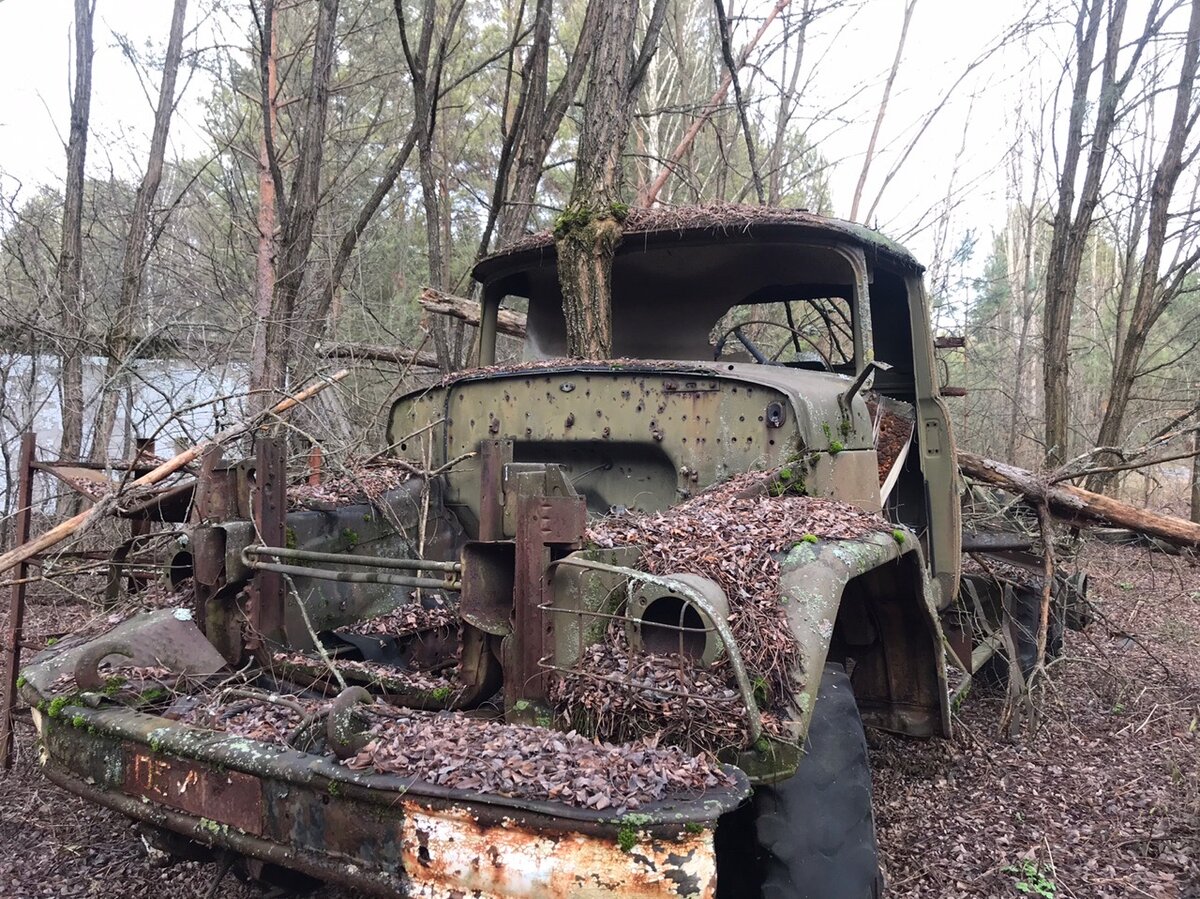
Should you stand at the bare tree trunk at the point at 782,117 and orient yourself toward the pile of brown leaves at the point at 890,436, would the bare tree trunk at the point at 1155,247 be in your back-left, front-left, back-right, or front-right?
front-left

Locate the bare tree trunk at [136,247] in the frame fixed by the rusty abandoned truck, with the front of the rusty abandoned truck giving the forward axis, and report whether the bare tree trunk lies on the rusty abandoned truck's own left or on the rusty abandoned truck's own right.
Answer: on the rusty abandoned truck's own right

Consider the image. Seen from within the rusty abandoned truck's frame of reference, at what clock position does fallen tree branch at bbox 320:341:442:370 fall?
The fallen tree branch is roughly at 4 o'clock from the rusty abandoned truck.

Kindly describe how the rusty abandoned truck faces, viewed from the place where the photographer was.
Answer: facing the viewer and to the left of the viewer

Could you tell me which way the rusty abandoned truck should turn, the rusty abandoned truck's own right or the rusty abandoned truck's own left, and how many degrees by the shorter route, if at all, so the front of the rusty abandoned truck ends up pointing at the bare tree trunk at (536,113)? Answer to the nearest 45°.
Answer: approximately 135° to the rusty abandoned truck's own right

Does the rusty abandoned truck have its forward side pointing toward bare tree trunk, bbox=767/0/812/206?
no

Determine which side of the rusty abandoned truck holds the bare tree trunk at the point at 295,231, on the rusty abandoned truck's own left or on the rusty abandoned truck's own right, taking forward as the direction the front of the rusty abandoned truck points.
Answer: on the rusty abandoned truck's own right

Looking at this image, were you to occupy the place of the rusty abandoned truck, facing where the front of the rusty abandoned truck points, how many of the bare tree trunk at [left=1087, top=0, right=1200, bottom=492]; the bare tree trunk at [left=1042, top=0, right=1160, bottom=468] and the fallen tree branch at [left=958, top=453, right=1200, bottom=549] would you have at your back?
3

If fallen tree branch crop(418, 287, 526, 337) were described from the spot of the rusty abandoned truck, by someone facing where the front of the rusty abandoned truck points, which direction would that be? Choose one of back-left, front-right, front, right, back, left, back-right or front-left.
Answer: back-right

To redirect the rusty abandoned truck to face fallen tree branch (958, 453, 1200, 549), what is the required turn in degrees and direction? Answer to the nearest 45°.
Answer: approximately 180°

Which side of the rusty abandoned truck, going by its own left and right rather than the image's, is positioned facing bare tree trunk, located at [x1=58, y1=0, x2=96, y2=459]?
right

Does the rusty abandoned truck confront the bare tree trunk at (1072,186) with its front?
no

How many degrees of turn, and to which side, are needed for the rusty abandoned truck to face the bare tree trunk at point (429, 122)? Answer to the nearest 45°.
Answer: approximately 135° to its right

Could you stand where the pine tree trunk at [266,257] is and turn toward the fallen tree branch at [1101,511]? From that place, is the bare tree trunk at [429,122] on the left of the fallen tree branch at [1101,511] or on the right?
left

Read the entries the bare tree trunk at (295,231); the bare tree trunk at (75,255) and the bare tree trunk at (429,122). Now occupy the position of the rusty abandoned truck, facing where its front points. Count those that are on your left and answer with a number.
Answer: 0

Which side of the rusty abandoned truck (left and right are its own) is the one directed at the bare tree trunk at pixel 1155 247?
back
